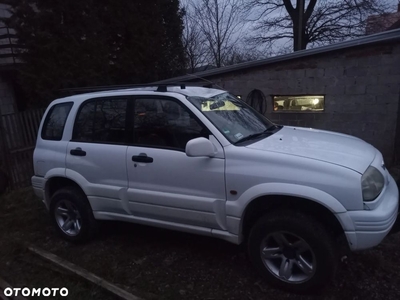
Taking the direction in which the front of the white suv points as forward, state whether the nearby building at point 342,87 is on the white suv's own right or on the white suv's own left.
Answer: on the white suv's own left

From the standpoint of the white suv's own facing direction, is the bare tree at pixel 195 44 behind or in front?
behind

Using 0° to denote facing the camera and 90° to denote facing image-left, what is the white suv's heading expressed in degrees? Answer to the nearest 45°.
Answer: approximately 315°

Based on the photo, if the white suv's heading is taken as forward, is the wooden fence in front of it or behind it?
behind
